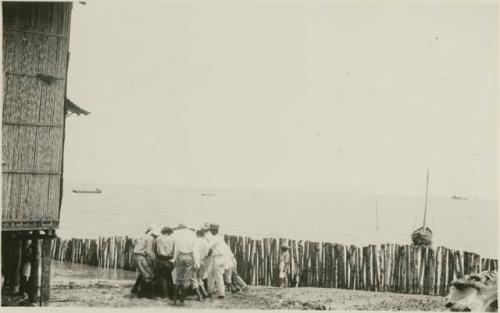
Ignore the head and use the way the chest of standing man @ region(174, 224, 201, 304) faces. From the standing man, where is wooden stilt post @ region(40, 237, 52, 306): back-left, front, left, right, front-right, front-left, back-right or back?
left

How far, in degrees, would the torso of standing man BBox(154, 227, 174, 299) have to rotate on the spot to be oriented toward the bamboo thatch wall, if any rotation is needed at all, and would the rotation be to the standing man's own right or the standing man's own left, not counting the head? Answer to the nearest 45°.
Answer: approximately 90° to the standing man's own left

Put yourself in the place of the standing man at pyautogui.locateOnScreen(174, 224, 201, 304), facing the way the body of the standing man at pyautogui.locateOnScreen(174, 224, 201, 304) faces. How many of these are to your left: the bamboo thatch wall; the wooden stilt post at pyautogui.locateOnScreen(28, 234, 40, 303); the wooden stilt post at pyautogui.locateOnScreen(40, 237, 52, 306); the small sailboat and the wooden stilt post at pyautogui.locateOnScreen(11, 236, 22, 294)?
4

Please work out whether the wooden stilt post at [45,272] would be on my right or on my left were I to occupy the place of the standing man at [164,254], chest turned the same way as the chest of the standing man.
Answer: on my left

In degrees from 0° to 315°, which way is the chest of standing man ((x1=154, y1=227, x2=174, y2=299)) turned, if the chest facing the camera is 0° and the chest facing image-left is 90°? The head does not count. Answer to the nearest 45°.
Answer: approximately 180°

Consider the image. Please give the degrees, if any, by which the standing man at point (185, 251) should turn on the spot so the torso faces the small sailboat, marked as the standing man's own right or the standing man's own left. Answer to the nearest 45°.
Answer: approximately 90° to the standing man's own right

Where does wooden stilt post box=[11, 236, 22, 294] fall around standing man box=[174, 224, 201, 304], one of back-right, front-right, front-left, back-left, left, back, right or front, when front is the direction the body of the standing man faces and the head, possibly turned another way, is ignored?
left

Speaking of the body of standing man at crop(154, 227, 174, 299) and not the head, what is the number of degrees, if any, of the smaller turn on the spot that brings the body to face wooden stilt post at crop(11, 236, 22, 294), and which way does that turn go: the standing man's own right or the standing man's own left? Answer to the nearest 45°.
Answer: approximately 90° to the standing man's own left

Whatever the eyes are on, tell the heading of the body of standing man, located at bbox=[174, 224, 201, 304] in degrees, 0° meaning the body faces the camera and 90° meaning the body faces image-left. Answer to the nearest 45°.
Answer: approximately 180°
